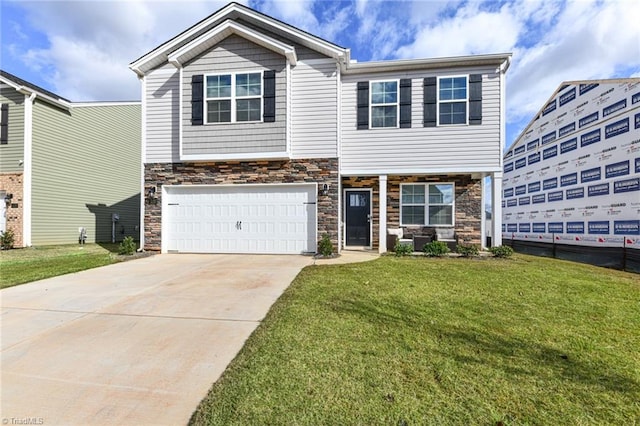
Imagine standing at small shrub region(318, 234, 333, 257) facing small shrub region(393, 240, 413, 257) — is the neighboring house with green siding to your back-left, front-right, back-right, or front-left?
back-left

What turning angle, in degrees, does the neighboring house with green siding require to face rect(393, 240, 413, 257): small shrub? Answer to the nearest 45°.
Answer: approximately 90° to its left

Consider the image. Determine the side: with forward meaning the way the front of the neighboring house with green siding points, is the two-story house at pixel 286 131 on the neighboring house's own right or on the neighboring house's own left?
on the neighboring house's own left

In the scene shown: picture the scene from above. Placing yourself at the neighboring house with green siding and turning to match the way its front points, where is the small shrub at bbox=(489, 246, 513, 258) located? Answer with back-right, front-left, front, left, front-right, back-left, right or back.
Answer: left

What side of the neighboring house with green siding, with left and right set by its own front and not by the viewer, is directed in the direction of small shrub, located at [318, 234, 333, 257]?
left

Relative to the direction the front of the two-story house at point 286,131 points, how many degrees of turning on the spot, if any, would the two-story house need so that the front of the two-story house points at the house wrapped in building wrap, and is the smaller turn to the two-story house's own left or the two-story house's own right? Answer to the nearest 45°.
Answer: approximately 90° to the two-story house's own left

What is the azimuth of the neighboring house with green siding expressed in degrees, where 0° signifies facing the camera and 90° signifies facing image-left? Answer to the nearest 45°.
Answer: approximately 45°

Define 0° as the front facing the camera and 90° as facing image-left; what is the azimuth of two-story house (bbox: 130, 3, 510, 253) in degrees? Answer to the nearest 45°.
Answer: approximately 0°

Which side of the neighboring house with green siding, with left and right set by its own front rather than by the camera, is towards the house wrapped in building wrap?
left
